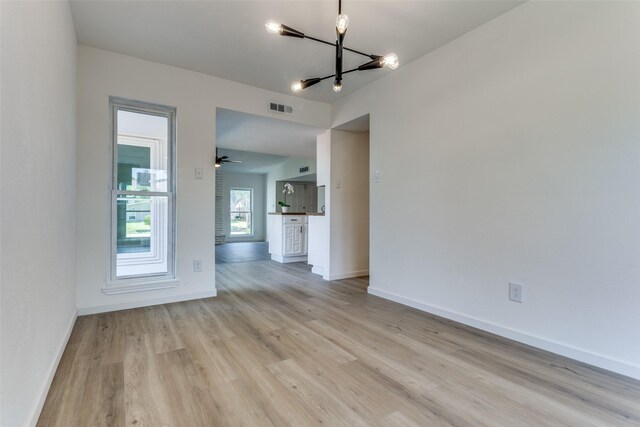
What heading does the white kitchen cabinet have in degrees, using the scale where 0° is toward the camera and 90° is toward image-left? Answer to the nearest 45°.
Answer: approximately 315°

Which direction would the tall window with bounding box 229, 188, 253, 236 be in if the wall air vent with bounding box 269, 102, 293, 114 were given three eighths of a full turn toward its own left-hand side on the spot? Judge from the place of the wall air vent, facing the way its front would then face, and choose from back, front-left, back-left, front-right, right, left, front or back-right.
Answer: front

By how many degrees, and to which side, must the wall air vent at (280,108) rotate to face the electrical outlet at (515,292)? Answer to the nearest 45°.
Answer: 0° — it already faces it

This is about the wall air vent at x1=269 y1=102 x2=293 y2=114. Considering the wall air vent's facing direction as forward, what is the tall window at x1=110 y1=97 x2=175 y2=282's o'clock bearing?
The tall window is roughly at 4 o'clock from the wall air vent.

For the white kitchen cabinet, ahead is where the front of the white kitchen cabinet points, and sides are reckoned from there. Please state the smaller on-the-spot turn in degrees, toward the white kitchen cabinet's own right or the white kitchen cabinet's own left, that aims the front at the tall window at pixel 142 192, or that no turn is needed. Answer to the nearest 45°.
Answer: approximately 90° to the white kitchen cabinet's own right

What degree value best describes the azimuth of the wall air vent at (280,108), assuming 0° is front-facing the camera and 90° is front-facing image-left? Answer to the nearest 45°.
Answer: approximately 315°
